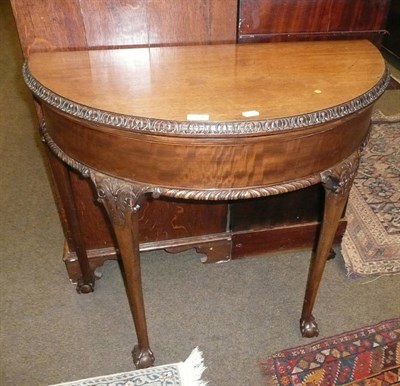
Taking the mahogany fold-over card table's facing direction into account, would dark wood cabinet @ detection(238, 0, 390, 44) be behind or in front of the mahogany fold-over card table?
behind

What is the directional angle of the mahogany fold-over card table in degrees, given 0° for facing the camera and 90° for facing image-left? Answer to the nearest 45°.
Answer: approximately 0°

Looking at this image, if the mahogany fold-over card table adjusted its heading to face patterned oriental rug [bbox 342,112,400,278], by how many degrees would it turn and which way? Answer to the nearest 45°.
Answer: approximately 135° to its left
